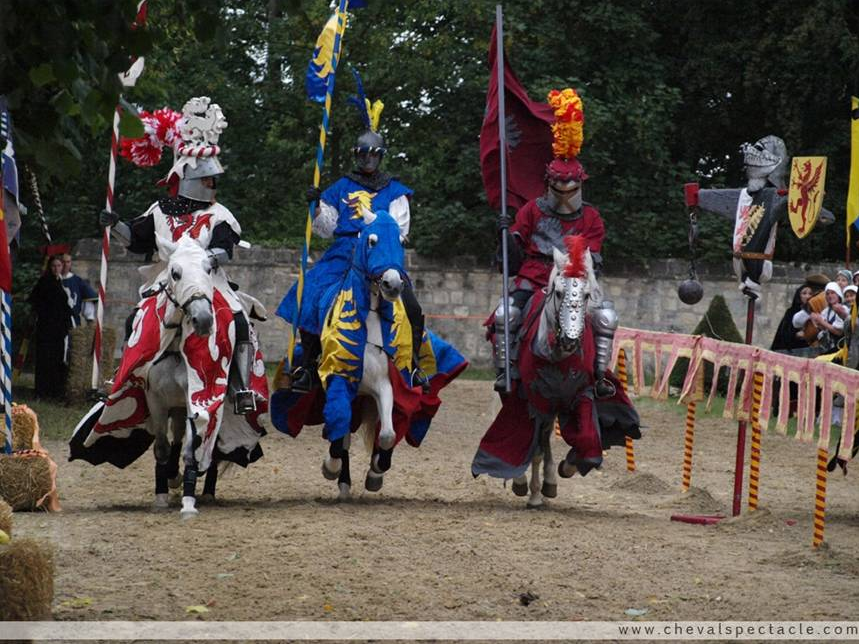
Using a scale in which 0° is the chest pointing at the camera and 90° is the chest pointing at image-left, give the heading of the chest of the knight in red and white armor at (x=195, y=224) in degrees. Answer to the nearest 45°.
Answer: approximately 0°

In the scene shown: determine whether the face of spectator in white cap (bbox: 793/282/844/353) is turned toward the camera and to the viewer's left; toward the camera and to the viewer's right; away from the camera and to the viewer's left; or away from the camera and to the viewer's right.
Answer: toward the camera and to the viewer's left

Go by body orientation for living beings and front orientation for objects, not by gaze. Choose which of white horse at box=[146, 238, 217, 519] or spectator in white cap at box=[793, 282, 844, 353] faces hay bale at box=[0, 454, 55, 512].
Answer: the spectator in white cap

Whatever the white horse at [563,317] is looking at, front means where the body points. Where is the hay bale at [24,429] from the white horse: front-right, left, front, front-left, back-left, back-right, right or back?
right

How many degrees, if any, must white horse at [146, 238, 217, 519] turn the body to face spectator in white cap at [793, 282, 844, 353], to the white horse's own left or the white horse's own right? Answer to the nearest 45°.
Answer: approximately 135° to the white horse's own left

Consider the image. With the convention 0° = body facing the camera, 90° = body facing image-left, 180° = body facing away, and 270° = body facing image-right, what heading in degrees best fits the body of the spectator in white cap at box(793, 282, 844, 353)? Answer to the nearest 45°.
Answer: approximately 45°

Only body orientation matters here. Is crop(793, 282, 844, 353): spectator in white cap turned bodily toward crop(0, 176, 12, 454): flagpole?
yes

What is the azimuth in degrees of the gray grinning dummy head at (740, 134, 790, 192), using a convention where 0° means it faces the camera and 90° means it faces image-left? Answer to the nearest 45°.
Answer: approximately 45°

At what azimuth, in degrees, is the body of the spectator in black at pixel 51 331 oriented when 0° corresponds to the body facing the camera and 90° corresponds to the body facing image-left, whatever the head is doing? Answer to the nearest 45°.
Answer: approximately 315°

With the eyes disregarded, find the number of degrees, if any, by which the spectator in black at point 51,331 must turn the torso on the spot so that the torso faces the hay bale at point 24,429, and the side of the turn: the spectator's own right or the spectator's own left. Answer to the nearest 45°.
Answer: approximately 45° to the spectator's own right
